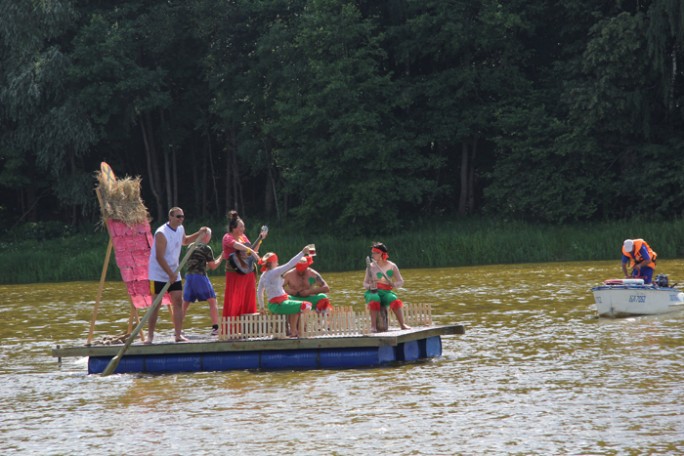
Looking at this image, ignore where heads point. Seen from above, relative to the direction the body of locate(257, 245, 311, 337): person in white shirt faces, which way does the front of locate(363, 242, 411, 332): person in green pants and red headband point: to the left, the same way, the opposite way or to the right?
to the right

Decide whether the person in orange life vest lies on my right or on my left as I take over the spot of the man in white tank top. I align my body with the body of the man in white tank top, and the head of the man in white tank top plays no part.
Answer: on my left

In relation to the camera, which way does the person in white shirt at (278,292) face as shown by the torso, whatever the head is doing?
to the viewer's right

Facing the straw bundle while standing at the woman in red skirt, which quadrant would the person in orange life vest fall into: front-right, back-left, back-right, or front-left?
back-right

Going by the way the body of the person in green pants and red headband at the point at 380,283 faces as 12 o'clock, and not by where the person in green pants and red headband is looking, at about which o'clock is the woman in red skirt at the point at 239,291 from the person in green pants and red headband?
The woman in red skirt is roughly at 3 o'clock from the person in green pants and red headband.

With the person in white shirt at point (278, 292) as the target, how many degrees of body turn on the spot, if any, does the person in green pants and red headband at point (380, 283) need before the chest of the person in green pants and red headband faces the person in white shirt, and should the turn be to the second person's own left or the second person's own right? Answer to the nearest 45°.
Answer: approximately 90° to the second person's own right

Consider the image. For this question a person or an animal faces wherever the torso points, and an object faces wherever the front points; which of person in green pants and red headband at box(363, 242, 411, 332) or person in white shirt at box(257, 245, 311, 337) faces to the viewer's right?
the person in white shirt

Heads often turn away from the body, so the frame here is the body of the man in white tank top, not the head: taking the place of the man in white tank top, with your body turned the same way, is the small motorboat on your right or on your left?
on your left

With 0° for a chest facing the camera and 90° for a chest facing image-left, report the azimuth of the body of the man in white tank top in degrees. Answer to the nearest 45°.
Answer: approximately 315°

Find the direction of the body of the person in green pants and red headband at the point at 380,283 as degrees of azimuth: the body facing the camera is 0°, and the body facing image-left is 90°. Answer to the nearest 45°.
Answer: approximately 0°

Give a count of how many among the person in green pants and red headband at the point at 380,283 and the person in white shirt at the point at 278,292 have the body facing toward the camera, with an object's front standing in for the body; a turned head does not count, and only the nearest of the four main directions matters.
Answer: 1
